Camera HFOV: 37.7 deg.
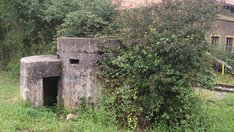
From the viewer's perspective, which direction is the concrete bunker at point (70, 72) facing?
toward the camera

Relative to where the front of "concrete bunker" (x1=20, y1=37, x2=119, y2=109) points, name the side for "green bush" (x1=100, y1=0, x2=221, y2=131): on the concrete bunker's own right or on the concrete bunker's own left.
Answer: on the concrete bunker's own left
